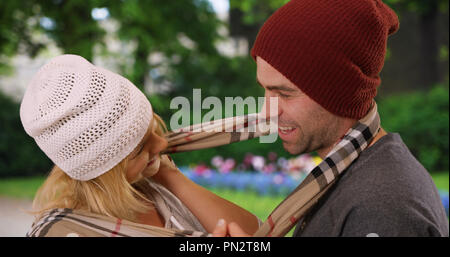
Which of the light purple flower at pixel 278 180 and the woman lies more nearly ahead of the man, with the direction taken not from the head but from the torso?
the woman

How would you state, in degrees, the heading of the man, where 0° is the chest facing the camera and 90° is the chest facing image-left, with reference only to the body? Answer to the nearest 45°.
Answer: approximately 90°

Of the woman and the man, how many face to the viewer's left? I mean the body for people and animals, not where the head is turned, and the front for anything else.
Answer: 1

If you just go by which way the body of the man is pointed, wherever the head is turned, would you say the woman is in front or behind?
in front

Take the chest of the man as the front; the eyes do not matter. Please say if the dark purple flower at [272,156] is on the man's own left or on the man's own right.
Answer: on the man's own right

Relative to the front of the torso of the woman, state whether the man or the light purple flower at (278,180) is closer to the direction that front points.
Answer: the man

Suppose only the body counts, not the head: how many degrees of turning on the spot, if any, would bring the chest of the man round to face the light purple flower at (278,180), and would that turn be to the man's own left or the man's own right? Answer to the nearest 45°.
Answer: approximately 90° to the man's own right

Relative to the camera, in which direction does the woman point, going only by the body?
to the viewer's right

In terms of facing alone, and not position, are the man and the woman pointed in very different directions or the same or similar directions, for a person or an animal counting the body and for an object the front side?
very different directions

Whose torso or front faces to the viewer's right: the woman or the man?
the woman

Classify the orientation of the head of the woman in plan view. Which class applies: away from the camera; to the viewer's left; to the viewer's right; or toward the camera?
to the viewer's right

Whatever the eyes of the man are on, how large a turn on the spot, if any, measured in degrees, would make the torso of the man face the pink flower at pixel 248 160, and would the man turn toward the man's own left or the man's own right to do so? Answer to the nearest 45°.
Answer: approximately 90° to the man's own right
